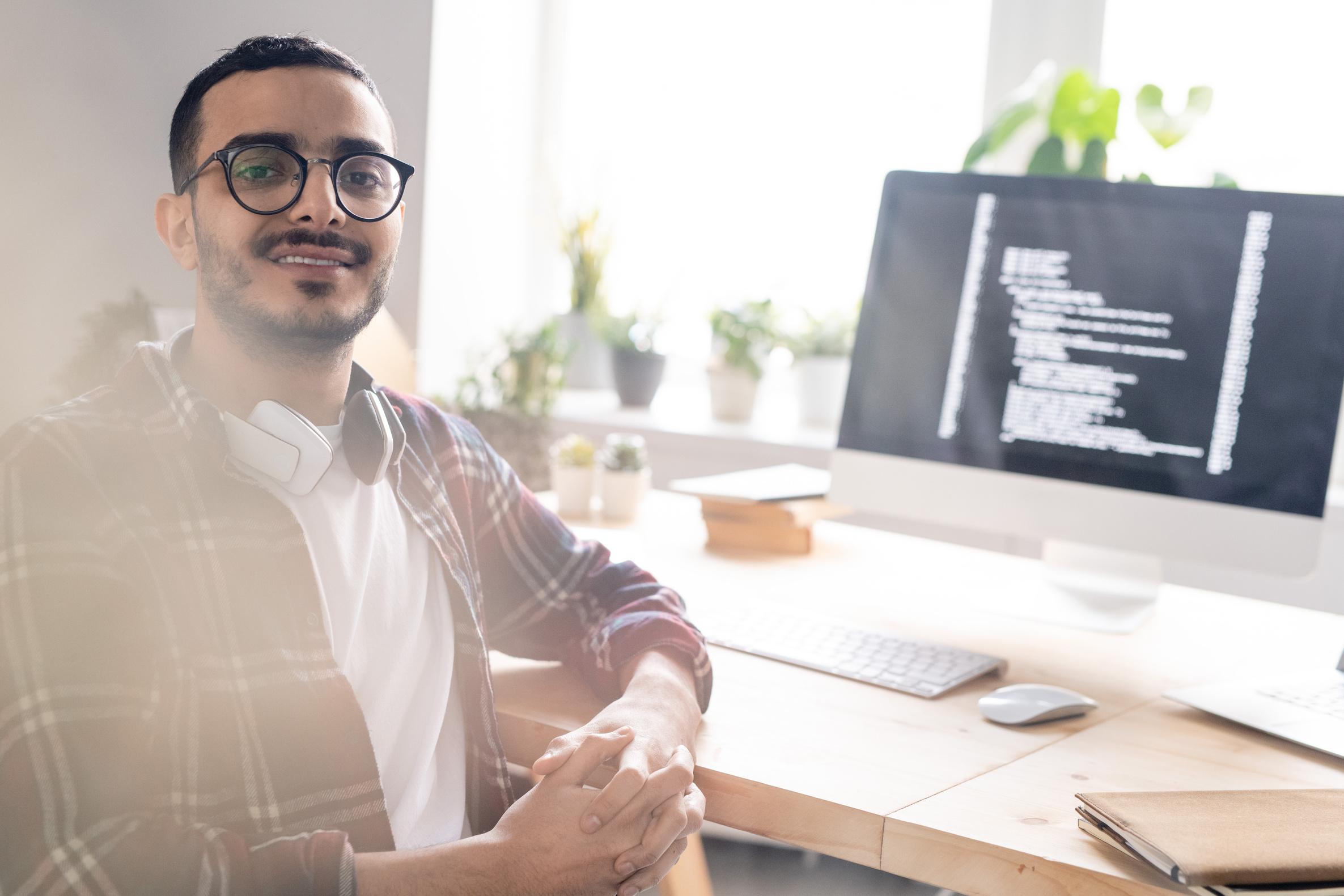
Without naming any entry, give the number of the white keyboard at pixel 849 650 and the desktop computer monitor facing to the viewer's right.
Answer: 0

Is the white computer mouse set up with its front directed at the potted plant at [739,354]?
no

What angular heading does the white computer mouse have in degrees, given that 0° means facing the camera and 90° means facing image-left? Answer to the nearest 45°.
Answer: approximately 270°

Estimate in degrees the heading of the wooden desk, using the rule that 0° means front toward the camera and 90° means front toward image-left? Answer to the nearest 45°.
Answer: approximately 45°

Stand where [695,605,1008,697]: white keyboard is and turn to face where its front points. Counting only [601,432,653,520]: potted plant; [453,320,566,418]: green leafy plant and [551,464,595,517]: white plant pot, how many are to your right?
3

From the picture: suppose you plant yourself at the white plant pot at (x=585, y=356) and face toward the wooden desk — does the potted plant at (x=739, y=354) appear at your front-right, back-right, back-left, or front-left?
front-left

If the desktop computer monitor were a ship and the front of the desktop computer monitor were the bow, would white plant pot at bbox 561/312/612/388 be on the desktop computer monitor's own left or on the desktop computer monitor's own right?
on the desktop computer monitor's own right

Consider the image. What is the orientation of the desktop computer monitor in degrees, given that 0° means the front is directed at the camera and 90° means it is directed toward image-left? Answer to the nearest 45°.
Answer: approximately 45°

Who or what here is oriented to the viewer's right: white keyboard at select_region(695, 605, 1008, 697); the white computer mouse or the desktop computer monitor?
the white computer mouse

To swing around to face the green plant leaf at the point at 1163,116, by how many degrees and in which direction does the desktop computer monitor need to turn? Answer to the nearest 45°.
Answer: approximately 135° to its right

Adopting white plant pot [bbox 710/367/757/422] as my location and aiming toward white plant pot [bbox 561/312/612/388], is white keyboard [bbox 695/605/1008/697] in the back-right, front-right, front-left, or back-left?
back-left

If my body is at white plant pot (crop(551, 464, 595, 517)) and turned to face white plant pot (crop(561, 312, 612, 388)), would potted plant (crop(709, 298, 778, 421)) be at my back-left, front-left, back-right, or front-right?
front-right
